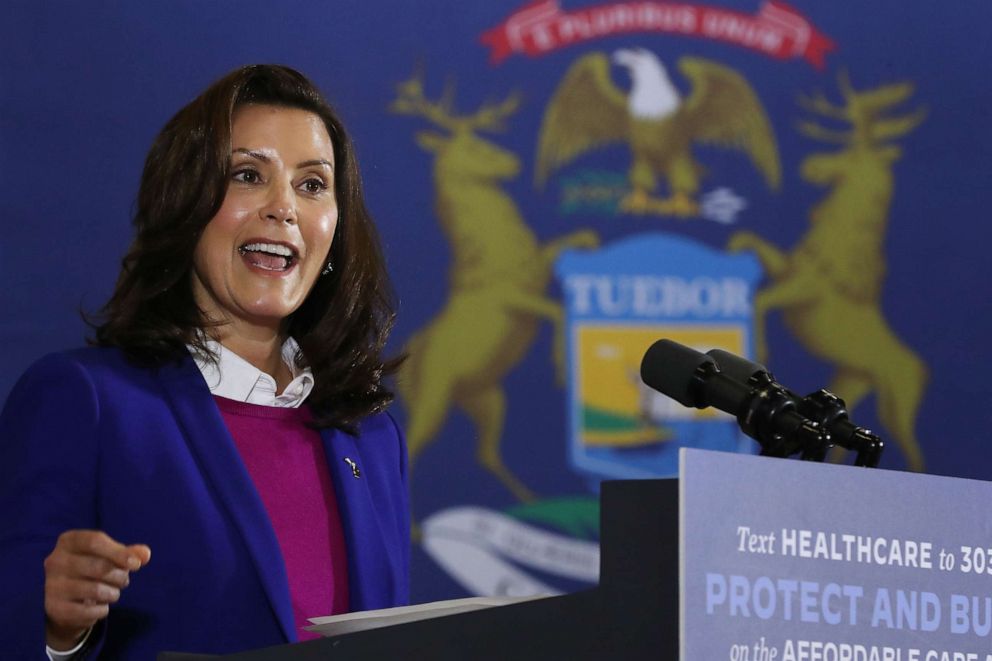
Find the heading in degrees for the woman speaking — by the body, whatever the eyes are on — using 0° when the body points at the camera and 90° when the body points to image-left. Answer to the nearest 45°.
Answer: approximately 315°

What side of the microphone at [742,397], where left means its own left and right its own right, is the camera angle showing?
left

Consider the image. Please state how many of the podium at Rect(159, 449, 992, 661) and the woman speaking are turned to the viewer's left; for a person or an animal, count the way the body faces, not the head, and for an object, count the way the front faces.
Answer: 0

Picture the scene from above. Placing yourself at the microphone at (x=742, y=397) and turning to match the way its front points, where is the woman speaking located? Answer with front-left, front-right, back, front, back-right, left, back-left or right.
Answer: front-right

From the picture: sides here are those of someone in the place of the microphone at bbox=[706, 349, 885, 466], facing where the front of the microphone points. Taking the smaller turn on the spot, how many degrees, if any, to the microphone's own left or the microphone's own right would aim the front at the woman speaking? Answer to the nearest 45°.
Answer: approximately 45° to the microphone's own right

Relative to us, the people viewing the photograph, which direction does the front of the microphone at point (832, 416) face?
facing to the left of the viewer

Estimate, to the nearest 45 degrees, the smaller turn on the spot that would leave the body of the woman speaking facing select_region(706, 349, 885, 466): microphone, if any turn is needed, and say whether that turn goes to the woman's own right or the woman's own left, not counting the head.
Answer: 0° — they already face it

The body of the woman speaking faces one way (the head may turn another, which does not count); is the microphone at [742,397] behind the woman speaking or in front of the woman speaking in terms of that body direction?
in front
